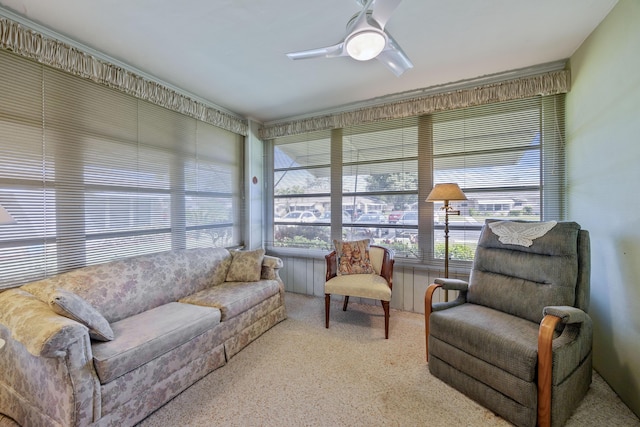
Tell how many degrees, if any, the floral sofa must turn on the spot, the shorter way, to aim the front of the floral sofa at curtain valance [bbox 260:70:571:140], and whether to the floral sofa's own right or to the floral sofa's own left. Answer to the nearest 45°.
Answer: approximately 45° to the floral sofa's own left

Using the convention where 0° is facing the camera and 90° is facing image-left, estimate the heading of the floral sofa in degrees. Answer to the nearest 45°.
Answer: approximately 315°

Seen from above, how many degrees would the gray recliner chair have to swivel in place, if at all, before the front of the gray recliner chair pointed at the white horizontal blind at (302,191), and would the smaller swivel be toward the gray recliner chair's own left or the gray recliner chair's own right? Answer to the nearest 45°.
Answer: approximately 45° to the gray recliner chair's own right

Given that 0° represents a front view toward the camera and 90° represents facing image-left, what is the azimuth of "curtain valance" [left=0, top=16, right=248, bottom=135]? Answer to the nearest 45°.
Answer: approximately 315°

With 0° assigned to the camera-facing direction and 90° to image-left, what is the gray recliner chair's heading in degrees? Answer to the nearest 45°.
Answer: approximately 45°

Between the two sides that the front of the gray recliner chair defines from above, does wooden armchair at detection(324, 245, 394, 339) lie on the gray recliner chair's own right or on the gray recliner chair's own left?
on the gray recliner chair's own right

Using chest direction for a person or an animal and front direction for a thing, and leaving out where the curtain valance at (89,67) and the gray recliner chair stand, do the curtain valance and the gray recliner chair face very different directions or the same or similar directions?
very different directions
